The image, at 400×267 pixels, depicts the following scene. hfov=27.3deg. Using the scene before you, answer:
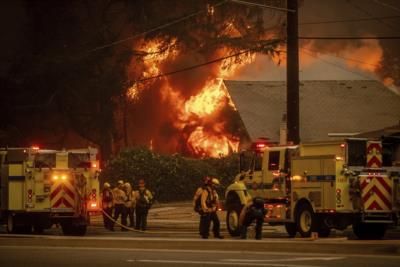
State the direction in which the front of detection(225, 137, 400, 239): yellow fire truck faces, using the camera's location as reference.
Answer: facing away from the viewer and to the left of the viewer

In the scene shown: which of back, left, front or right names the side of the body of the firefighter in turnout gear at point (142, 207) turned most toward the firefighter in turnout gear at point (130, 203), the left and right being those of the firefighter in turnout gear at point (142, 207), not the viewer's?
right

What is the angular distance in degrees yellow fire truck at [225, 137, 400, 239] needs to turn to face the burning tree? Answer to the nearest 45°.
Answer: approximately 45° to its right

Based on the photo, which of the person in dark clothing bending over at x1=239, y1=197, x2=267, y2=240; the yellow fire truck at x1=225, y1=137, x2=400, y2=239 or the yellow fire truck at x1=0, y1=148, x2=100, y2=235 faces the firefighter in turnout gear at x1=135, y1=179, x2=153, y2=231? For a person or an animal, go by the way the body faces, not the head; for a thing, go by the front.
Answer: the yellow fire truck at x1=225, y1=137, x2=400, y2=239

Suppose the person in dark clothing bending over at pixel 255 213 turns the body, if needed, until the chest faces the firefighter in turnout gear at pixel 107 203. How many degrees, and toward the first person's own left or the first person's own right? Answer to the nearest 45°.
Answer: approximately 135° to the first person's own left

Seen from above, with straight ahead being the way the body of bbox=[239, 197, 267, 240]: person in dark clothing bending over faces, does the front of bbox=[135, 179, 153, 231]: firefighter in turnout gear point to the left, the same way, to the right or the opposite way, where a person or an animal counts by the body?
the opposite way

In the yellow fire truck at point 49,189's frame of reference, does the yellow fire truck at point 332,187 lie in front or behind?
behind

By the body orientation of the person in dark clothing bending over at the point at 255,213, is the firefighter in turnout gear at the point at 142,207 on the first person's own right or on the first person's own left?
on the first person's own left
